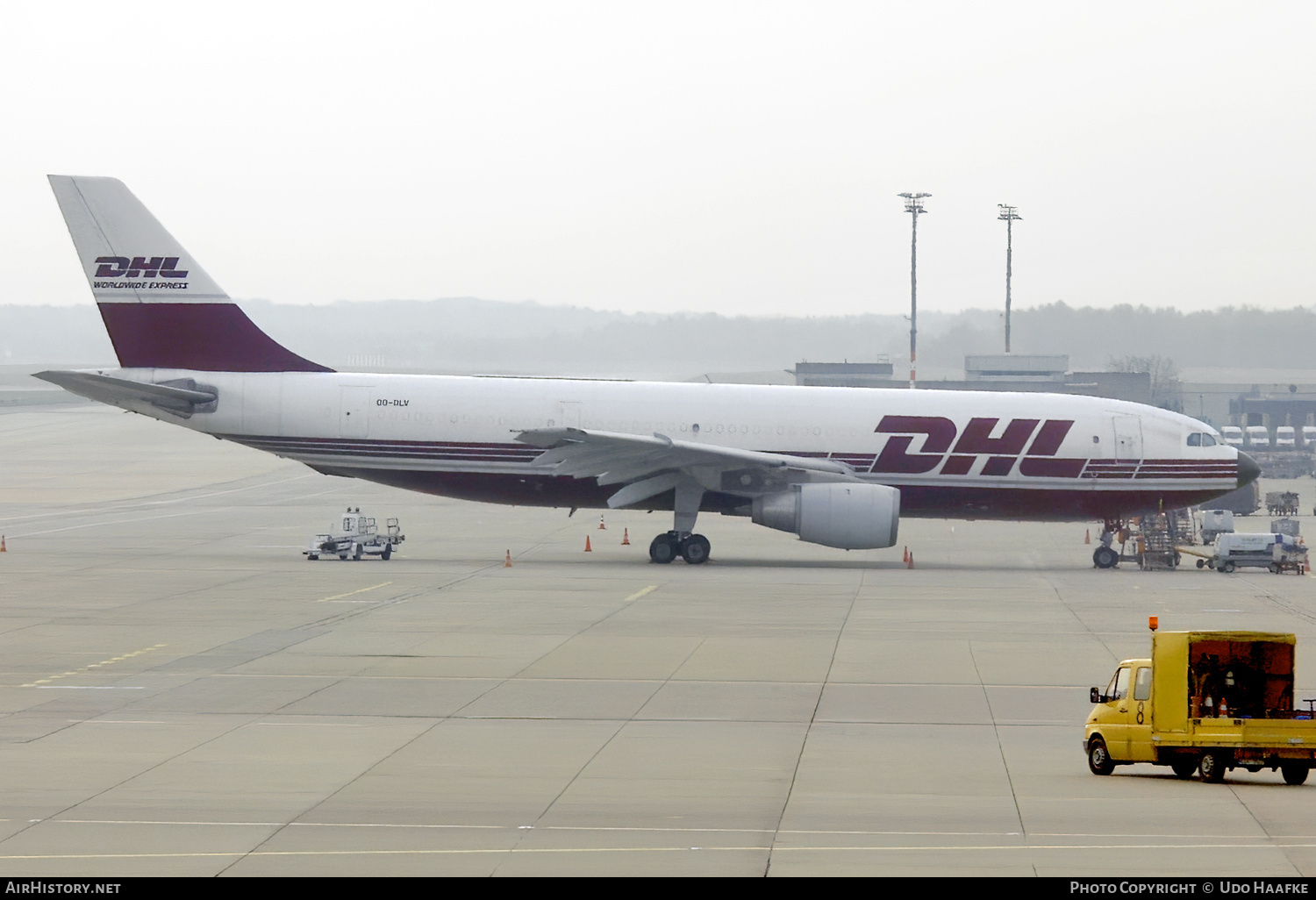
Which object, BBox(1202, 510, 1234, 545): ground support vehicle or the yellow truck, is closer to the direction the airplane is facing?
the ground support vehicle

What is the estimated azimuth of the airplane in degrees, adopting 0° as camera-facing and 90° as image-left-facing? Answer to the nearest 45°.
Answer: approximately 270°

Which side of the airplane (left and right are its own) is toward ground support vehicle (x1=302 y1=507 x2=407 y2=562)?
back

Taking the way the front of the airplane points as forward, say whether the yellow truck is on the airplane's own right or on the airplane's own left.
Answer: on the airplane's own right

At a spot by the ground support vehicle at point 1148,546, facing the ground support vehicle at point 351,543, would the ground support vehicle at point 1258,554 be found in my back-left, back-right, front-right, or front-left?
back-left

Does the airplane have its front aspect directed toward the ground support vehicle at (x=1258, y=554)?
yes

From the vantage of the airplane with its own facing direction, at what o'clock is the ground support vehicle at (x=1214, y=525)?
The ground support vehicle is roughly at 11 o'clock from the airplane.
